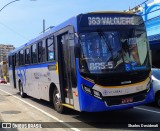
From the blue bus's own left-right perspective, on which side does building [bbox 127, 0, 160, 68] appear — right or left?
on its left

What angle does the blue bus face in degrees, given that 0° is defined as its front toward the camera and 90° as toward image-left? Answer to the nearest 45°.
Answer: approximately 315°
